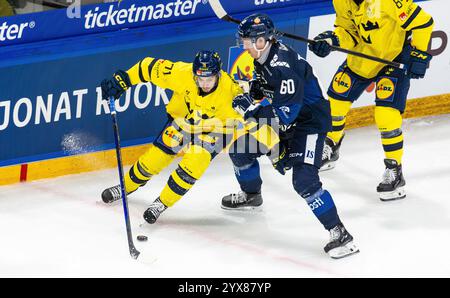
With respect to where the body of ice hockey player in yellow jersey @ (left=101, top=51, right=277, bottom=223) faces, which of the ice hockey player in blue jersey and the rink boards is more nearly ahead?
the ice hockey player in blue jersey

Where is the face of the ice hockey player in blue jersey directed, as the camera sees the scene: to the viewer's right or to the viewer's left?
to the viewer's left

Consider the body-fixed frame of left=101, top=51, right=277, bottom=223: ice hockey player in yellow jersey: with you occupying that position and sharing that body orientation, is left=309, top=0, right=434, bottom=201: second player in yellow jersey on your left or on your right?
on your left
